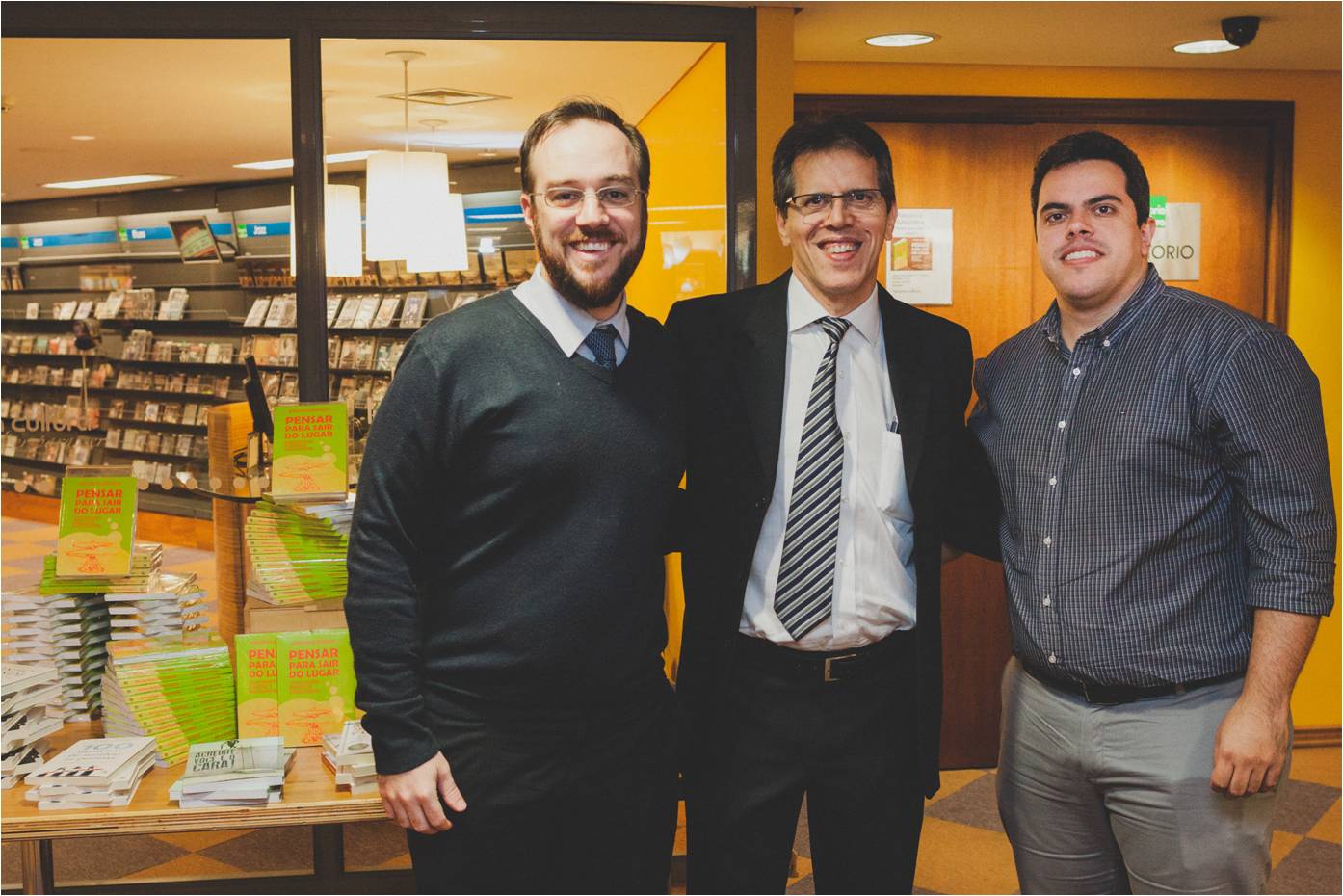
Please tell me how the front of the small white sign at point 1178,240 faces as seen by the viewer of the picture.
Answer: facing the viewer

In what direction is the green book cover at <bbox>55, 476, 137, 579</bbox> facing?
toward the camera

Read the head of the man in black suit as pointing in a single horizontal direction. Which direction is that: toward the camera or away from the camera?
toward the camera

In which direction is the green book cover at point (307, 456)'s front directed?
toward the camera

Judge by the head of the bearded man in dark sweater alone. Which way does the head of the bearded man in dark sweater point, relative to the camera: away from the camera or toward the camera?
toward the camera

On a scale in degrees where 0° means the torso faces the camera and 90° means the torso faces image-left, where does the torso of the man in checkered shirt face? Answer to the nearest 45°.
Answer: approximately 45°

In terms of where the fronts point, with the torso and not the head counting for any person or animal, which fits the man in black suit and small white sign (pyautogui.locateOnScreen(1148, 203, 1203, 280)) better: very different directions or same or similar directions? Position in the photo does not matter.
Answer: same or similar directions

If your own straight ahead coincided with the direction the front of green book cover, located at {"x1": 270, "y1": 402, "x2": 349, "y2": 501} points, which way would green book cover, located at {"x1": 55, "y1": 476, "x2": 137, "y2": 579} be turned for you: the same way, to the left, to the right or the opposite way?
the same way

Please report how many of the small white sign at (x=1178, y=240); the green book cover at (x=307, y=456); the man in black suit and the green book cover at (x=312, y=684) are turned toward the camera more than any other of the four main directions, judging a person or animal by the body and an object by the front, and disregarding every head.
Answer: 4

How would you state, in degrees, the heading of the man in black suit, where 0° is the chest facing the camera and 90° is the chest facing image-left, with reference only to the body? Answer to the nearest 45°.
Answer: approximately 0°

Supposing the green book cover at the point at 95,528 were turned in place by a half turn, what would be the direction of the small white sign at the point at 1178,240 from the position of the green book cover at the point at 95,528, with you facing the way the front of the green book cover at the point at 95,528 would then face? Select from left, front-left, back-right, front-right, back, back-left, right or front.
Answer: right
